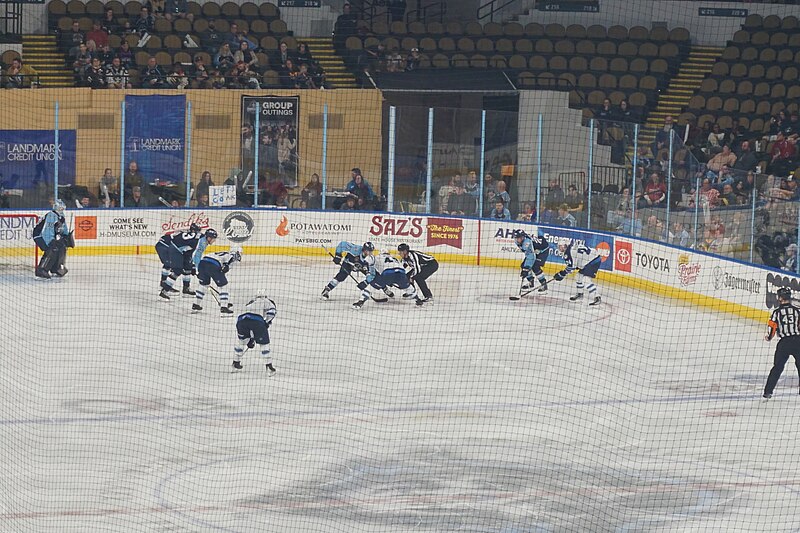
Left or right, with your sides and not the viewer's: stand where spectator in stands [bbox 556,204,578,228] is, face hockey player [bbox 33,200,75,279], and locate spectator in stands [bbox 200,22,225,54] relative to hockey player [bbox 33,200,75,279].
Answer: right

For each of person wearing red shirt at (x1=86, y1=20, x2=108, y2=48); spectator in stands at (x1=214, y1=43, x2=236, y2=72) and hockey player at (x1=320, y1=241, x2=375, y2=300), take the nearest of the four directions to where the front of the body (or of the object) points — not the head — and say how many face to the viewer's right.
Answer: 1

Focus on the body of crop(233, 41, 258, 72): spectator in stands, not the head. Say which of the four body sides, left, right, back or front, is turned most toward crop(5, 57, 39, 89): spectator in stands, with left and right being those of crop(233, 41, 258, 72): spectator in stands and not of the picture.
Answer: right

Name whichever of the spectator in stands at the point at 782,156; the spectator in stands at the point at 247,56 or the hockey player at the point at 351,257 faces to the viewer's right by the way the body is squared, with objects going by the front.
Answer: the hockey player

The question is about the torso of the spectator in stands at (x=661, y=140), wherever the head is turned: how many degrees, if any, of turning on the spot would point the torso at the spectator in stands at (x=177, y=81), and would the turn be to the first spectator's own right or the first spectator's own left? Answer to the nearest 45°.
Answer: approximately 45° to the first spectator's own right

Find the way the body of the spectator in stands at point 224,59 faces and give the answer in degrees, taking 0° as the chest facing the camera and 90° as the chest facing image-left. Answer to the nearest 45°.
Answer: approximately 0°

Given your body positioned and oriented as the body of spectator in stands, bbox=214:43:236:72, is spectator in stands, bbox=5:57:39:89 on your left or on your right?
on your right

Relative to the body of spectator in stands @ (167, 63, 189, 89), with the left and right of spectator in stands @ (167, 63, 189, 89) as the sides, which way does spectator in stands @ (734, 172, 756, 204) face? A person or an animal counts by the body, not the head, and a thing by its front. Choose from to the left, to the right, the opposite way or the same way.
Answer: to the right

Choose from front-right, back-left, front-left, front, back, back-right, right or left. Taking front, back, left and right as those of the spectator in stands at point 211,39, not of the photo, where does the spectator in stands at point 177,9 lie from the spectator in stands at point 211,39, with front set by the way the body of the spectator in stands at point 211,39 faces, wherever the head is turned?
back-right

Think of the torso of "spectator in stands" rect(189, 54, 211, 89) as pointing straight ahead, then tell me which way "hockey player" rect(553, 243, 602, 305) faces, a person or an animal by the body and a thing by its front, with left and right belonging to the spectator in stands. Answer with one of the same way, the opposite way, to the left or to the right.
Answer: to the right
